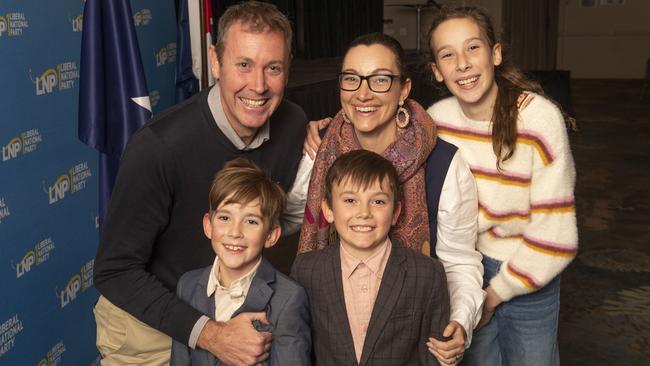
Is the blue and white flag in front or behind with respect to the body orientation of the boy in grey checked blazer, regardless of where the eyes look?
behind

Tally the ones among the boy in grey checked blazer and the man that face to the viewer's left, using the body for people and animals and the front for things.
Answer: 0

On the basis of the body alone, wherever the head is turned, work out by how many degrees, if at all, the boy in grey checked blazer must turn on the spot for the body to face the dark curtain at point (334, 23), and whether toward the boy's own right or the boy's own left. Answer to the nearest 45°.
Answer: approximately 180°

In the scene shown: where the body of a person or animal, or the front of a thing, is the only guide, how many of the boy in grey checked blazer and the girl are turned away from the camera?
0

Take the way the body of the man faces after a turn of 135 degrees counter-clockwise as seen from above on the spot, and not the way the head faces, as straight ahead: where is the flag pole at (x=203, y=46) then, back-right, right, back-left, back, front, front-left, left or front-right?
front
